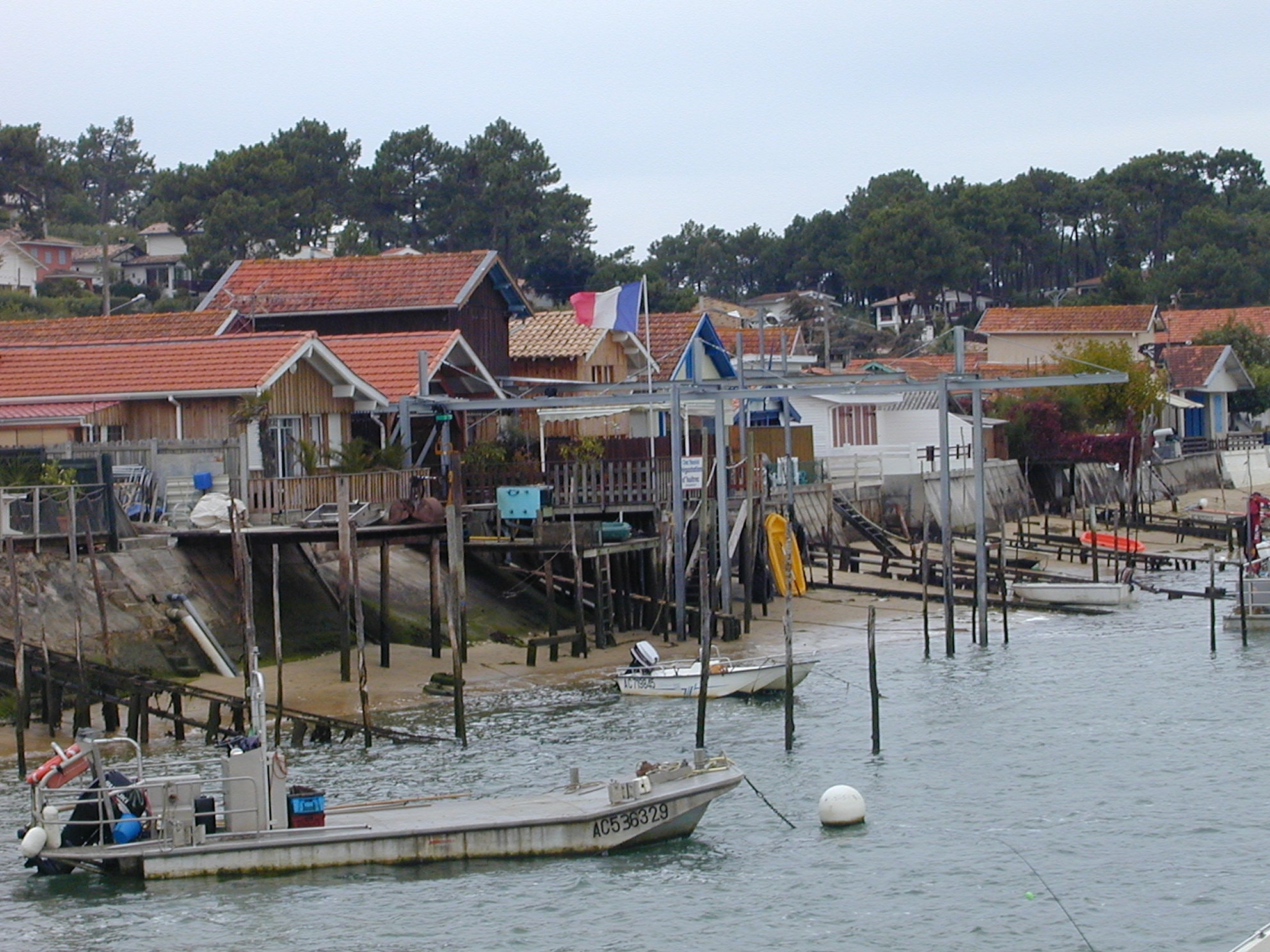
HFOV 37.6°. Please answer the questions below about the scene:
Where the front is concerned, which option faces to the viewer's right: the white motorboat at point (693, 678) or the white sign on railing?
the white motorboat

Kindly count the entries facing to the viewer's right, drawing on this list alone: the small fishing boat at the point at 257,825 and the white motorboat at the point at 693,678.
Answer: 2

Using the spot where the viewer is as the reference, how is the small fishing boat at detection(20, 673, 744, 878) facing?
facing to the right of the viewer

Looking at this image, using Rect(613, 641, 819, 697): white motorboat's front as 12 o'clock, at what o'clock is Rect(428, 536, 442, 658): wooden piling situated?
The wooden piling is roughly at 7 o'clock from the white motorboat.

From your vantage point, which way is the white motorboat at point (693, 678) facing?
to the viewer's right

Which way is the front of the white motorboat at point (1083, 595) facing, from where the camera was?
facing to the left of the viewer

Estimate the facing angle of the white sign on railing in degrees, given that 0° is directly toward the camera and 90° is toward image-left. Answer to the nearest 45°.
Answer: approximately 0°

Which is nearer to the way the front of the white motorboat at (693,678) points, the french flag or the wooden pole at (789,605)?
the wooden pole

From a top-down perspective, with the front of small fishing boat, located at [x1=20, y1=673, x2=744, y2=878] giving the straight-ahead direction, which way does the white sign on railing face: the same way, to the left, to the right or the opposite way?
to the right

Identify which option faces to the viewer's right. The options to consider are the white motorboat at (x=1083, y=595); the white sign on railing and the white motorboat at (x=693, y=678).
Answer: the white motorboat at (x=693, y=678)

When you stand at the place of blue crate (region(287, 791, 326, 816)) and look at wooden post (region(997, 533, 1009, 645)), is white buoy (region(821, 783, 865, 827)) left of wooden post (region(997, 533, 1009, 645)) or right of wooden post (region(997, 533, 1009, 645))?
right

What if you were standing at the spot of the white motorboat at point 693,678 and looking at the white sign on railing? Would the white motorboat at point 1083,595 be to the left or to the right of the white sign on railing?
right
